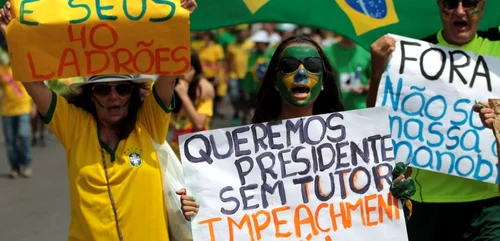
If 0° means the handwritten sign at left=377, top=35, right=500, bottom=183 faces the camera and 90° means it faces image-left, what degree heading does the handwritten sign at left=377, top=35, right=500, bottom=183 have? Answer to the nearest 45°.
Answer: approximately 0°

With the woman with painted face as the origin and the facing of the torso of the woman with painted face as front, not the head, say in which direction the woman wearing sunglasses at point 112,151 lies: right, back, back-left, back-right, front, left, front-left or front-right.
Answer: right

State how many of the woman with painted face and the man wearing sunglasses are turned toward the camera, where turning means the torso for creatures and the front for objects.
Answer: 2

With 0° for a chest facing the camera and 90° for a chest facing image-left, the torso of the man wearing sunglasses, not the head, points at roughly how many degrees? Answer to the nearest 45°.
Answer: approximately 0°

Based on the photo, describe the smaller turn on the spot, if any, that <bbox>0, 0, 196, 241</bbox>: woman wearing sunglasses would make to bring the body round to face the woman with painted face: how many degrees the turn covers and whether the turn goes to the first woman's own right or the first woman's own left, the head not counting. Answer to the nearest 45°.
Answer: approximately 90° to the first woman's own left
